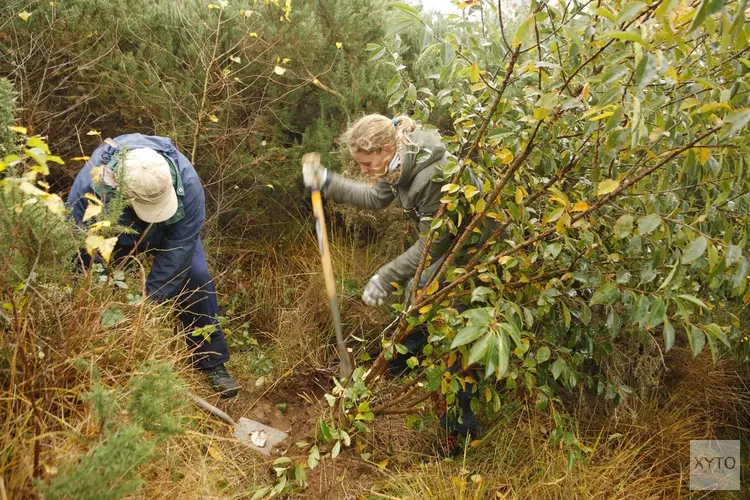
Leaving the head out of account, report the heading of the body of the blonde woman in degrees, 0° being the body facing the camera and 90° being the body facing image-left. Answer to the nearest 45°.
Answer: approximately 90°

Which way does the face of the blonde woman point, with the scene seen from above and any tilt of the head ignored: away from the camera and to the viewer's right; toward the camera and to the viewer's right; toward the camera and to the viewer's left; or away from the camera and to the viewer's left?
toward the camera and to the viewer's left
